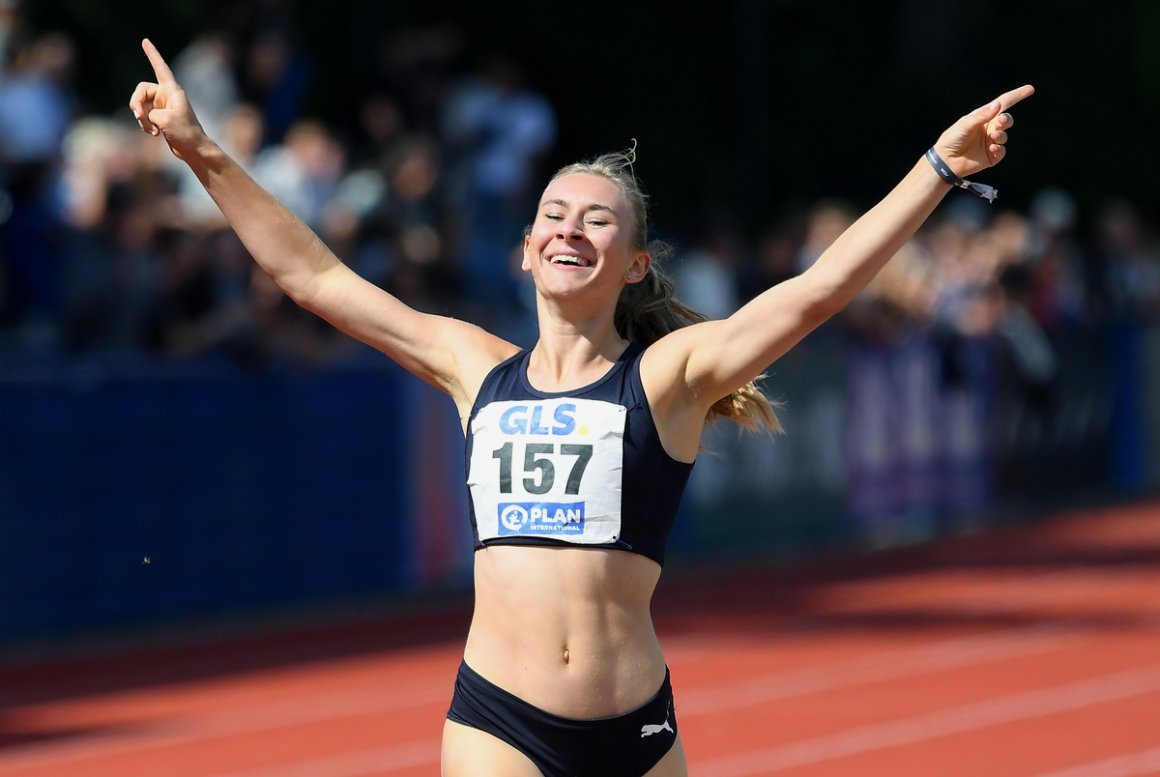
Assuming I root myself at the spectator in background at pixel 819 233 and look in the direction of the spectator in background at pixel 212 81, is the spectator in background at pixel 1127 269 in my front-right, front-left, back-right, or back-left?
back-right

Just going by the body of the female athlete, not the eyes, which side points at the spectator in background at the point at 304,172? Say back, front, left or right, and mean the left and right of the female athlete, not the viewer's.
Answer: back

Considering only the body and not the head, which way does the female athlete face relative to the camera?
toward the camera

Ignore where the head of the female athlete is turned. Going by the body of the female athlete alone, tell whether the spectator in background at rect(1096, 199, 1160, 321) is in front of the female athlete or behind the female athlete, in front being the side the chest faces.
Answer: behind

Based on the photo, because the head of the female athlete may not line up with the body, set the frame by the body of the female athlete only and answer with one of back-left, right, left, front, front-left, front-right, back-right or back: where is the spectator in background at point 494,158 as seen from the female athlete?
back

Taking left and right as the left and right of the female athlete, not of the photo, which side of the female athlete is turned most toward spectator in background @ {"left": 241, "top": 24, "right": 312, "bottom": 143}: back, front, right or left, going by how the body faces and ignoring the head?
back

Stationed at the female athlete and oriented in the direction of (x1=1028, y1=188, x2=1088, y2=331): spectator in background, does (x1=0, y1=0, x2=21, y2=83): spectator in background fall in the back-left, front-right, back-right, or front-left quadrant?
front-left

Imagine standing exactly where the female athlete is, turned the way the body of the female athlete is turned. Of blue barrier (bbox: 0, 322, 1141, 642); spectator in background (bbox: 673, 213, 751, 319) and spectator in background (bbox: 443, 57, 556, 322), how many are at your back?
3

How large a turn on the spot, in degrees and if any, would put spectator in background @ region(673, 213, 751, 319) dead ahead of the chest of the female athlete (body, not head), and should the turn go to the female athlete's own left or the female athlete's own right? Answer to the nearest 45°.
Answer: approximately 180°
